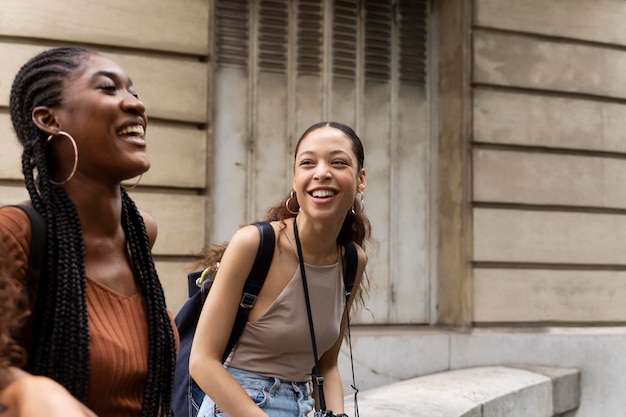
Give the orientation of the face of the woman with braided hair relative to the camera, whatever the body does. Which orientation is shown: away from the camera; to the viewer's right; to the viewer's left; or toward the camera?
to the viewer's right

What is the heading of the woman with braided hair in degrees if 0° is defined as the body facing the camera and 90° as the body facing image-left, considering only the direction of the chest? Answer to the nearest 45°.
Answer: approximately 315°
